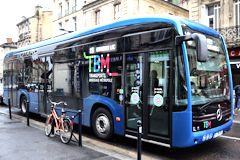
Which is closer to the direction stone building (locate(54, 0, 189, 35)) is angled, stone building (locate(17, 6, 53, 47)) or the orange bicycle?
the orange bicycle

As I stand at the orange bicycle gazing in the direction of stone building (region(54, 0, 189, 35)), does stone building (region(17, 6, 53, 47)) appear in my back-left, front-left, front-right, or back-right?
front-left

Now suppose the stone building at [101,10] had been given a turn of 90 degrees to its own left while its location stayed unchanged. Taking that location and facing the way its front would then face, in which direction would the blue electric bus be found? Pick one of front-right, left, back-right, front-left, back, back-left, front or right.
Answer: front-right

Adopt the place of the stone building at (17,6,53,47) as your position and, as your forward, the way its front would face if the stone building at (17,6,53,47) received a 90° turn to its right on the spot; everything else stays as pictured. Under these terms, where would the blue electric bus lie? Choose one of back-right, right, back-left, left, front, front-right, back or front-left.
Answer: back-left

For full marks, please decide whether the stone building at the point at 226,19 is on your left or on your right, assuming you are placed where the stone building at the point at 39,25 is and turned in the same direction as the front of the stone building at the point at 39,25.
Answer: on your left

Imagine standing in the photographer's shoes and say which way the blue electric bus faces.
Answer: facing the viewer and to the right of the viewer

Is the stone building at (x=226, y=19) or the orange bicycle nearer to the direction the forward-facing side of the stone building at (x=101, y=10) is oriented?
the orange bicycle

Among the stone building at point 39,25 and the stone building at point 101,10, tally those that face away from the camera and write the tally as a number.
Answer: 0

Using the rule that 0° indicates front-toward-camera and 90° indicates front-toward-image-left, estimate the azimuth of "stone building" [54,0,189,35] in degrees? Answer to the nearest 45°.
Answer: approximately 45°

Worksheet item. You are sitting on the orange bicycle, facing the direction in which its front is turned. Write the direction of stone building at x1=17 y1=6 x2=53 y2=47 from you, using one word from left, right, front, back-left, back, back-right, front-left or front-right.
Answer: front-right

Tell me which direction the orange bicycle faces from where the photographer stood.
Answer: facing away from the viewer and to the left of the viewer

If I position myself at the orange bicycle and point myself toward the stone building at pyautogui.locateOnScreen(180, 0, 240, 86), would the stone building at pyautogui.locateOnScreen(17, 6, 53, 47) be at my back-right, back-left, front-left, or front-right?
front-left

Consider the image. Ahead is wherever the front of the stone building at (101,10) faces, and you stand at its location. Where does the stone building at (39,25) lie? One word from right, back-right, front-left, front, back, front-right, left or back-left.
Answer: right
